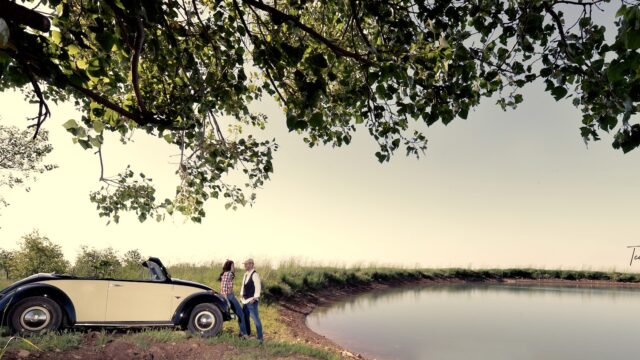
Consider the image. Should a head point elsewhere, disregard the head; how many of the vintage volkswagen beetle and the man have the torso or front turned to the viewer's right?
1

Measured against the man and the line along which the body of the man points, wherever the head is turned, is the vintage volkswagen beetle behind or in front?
in front

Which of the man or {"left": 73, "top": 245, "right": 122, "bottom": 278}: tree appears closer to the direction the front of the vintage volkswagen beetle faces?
the man

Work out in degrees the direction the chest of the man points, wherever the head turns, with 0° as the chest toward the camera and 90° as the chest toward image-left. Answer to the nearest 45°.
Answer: approximately 45°

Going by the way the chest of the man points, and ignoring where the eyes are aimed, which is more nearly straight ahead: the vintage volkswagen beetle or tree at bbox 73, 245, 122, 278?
the vintage volkswagen beetle

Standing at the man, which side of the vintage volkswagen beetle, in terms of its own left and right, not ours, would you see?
front

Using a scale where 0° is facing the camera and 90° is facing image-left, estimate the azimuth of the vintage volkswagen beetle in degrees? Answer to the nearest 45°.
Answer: approximately 270°

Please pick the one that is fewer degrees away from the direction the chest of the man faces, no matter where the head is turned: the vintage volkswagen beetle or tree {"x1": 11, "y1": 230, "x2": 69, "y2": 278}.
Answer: the vintage volkswagen beetle

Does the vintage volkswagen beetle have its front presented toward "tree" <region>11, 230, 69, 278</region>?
no
